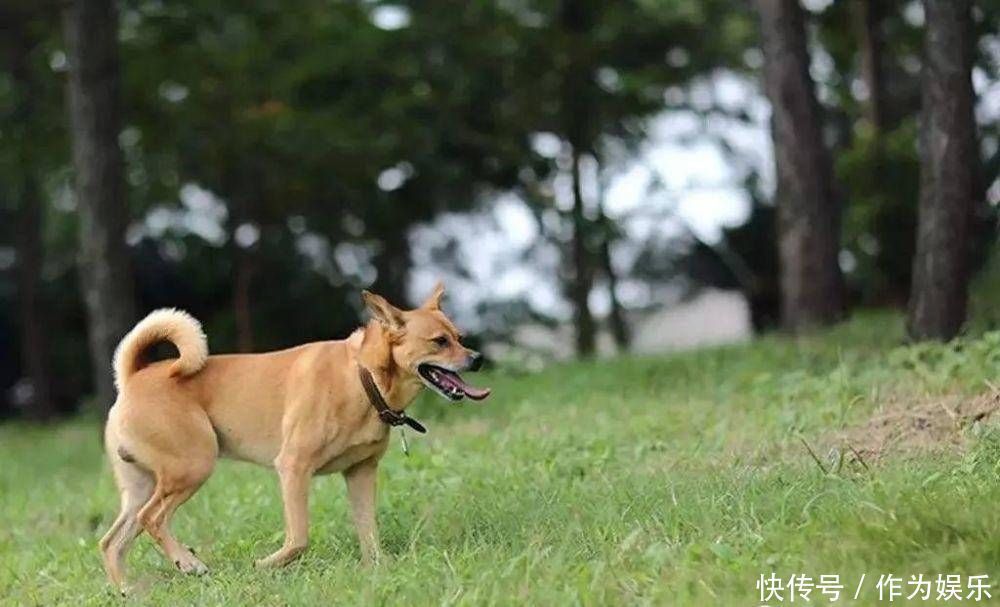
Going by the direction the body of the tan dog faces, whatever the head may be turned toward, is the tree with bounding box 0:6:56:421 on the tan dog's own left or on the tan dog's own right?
on the tan dog's own left

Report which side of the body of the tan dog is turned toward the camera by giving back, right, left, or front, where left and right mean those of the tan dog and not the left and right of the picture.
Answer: right
